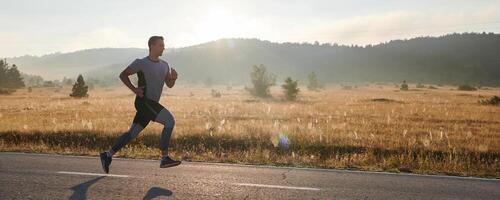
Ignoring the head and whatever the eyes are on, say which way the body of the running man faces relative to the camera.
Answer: to the viewer's right
